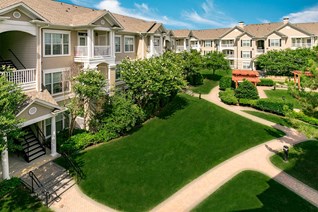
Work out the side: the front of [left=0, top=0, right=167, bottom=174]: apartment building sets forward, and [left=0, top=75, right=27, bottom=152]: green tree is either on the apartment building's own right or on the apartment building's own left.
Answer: on the apartment building's own right

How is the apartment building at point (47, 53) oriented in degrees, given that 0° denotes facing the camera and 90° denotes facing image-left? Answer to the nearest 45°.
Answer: approximately 315°

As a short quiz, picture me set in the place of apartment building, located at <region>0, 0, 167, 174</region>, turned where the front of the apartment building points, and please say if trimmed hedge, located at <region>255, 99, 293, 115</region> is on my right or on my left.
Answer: on my left

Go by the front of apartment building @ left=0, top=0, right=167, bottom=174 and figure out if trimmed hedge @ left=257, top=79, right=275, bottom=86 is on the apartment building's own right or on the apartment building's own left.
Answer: on the apartment building's own left
